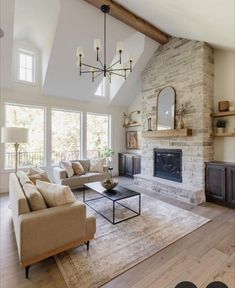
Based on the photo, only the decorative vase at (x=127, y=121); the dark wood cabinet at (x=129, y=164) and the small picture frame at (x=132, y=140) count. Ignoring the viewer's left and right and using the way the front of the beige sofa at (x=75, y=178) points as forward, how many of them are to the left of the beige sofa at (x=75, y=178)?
3

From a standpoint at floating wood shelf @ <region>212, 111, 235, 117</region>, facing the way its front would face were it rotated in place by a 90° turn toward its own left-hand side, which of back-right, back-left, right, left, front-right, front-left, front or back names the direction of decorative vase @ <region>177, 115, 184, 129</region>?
back-right

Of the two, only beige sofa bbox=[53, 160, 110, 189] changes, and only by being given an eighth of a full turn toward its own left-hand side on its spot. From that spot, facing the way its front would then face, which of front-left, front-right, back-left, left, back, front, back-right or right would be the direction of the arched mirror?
front

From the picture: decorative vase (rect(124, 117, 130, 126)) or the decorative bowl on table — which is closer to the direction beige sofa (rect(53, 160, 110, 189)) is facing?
the decorative bowl on table

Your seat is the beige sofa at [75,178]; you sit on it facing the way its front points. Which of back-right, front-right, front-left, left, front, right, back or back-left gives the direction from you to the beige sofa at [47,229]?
front-right

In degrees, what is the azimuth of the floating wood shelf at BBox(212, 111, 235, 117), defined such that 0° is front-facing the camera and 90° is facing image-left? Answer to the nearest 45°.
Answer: approximately 45°

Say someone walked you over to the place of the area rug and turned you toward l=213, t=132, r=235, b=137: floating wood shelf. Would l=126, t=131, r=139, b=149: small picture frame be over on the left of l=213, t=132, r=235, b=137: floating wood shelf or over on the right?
left

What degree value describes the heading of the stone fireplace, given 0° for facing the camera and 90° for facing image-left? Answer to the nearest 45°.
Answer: approximately 45°

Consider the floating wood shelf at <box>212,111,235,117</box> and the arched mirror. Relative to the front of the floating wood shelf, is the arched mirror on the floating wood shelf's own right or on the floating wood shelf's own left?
on the floating wood shelf's own right

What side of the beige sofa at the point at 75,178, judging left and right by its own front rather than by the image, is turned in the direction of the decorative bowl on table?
front

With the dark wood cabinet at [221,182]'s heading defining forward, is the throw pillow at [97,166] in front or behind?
in front

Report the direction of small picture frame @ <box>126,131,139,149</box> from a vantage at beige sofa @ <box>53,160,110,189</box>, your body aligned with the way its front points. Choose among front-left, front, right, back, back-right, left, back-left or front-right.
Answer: left

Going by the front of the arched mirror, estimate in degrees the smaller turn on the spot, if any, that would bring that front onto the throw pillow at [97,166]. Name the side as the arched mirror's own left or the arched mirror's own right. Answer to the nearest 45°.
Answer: approximately 45° to the arched mirror's own right
